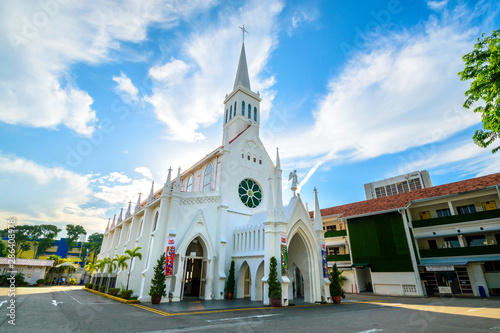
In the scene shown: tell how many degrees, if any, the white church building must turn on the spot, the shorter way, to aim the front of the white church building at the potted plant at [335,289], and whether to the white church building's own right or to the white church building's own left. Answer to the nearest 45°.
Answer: approximately 45° to the white church building's own left

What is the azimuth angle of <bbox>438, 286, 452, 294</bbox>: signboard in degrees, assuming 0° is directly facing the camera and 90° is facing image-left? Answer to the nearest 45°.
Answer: approximately 0°

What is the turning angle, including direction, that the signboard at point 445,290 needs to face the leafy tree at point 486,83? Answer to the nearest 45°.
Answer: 0° — it already faces it

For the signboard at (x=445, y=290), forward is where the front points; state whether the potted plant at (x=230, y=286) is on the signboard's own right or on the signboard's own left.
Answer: on the signboard's own right

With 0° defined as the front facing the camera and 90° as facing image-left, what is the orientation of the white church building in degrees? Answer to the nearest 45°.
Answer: approximately 315°
